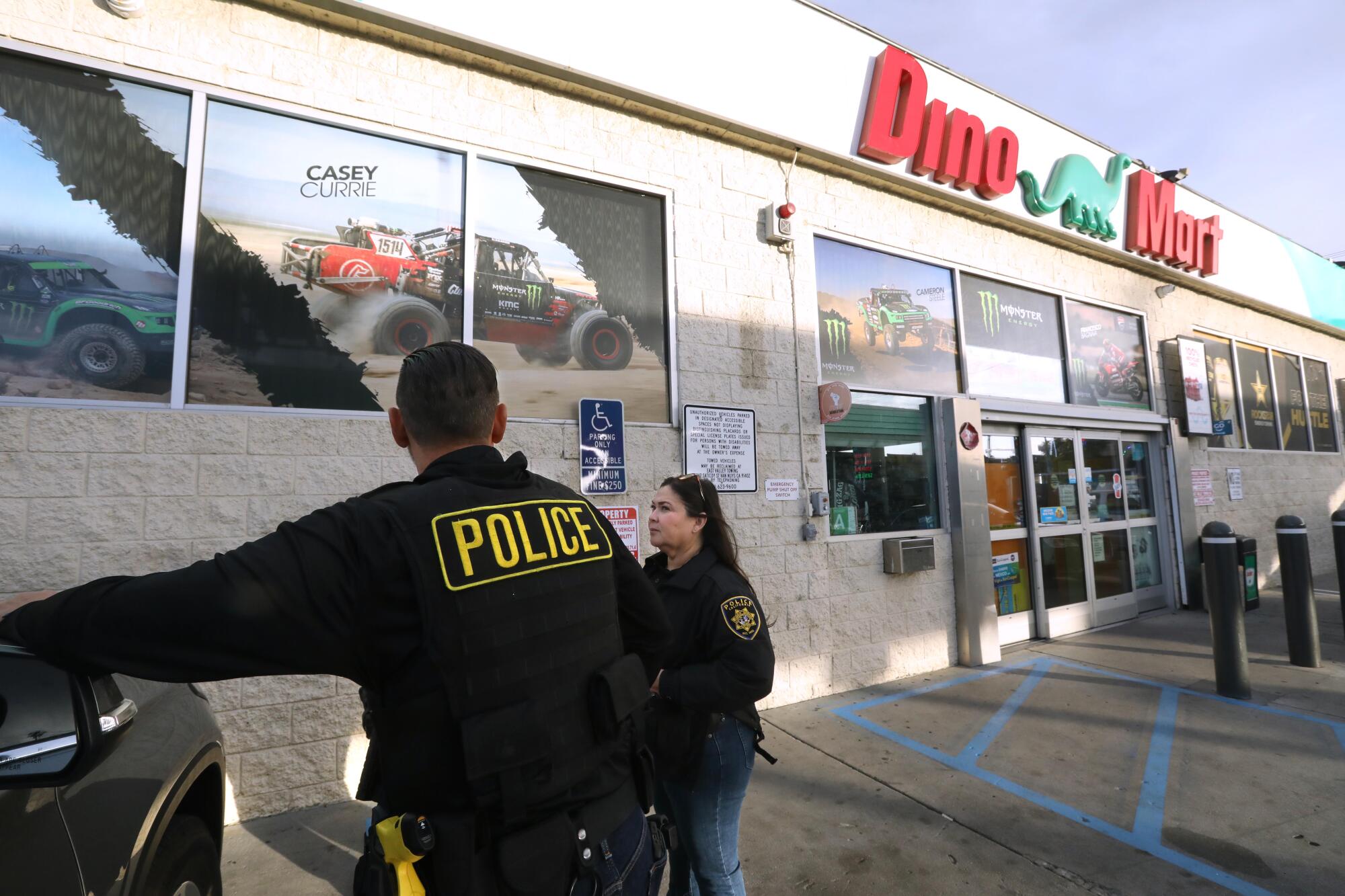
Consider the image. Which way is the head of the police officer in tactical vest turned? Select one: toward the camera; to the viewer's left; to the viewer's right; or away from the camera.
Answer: away from the camera

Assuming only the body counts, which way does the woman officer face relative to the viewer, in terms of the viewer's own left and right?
facing to the left of the viewer

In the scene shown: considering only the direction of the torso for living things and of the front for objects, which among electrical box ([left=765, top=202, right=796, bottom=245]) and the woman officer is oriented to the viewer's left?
the woman officer

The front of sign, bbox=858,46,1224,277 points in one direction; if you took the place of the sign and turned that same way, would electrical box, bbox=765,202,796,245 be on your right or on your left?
on your right

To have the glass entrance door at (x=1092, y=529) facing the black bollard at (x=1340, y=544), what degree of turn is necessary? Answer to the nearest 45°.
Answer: approximately 45° to its left

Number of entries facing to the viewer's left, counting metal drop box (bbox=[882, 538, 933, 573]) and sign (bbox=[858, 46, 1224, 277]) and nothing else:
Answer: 0

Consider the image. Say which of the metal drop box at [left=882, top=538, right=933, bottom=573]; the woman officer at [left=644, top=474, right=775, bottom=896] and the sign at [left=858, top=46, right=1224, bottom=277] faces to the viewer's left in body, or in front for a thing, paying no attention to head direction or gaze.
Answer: the woman officer

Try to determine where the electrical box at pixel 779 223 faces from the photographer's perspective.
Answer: facing the viewer and to the right of the viewer

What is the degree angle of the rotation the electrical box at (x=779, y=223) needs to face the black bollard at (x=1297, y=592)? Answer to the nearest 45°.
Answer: approximately 45° to its left
